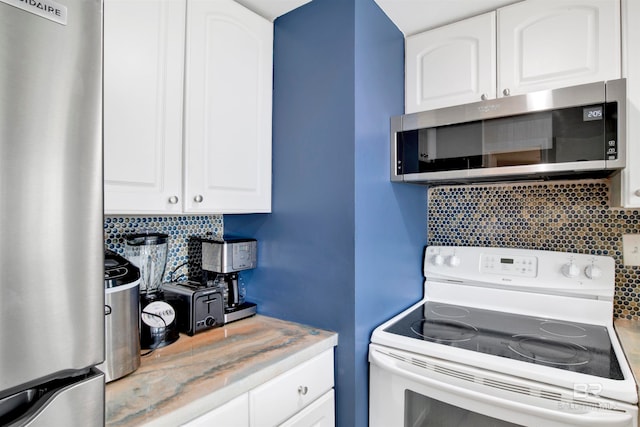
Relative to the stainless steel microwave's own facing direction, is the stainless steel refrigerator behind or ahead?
ahead

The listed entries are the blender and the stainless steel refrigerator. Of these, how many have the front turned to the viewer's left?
0

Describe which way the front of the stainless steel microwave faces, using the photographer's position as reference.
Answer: facing the viewer and to the left of the viewer

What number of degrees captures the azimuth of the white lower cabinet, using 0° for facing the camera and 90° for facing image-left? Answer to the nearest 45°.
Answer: approximately 315°

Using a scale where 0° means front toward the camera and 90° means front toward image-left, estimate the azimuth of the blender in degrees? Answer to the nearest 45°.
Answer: approximately 315°

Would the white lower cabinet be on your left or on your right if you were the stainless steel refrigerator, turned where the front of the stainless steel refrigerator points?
on your left
